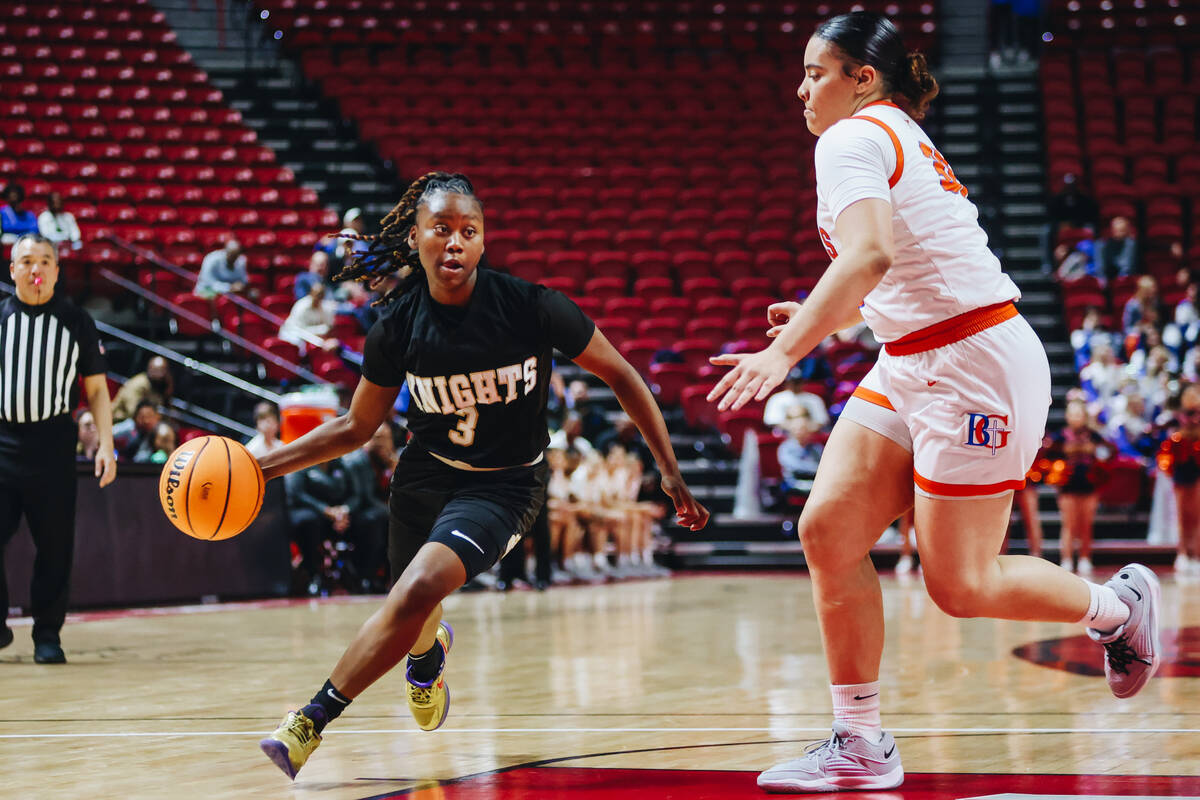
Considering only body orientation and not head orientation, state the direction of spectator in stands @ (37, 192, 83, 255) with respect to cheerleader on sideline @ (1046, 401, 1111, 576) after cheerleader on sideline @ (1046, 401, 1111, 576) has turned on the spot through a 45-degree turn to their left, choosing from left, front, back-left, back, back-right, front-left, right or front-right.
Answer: back-right

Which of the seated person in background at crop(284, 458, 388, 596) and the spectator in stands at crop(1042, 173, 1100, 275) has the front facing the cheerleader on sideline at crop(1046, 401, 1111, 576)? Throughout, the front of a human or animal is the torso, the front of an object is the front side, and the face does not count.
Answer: the spectator in stands at crop(1042, 173, 1100, 275)

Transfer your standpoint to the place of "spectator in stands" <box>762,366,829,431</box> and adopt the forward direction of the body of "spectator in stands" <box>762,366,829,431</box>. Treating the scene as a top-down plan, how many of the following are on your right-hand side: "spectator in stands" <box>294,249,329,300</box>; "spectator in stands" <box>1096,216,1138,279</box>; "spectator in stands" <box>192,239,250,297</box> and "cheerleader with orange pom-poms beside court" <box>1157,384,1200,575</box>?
2

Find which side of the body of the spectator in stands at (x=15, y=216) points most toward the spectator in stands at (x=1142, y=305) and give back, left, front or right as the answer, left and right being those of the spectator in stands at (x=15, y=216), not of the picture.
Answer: left

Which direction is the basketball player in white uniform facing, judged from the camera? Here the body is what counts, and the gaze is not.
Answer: to the viewer's left
